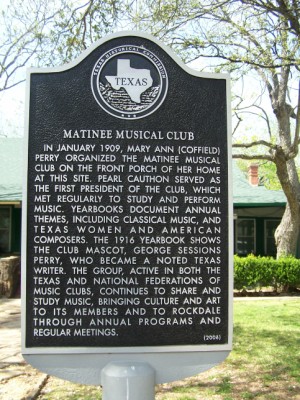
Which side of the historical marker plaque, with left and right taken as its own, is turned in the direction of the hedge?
back

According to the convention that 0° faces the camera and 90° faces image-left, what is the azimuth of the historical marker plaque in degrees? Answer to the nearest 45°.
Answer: approximately 0°
